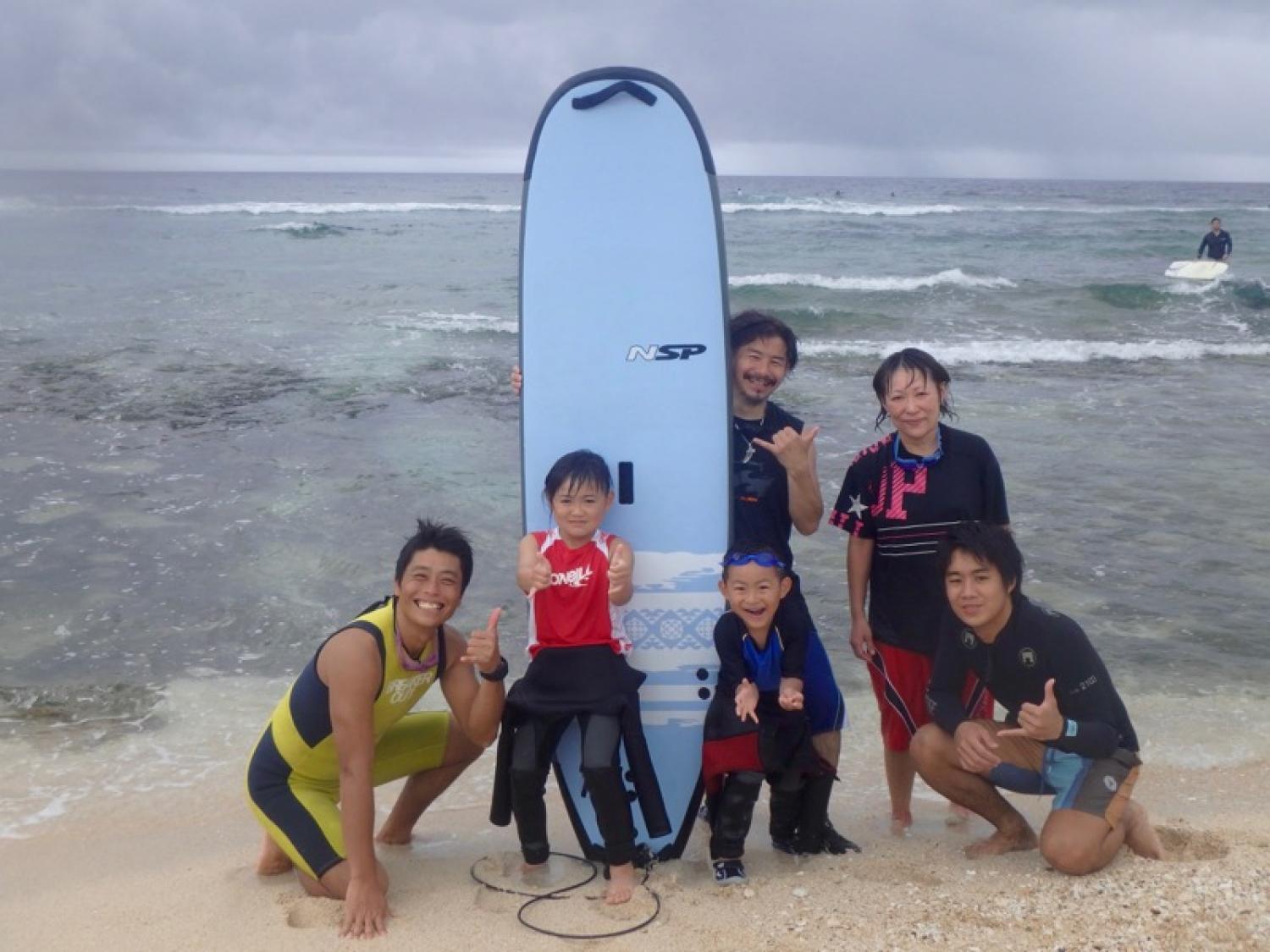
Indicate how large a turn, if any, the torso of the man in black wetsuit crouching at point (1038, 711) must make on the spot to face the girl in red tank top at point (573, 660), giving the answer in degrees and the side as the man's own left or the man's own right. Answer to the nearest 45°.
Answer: approximately 45° to the man's own right

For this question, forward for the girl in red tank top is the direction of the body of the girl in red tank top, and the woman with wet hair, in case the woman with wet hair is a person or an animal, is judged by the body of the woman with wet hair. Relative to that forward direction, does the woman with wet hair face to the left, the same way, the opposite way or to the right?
the same way

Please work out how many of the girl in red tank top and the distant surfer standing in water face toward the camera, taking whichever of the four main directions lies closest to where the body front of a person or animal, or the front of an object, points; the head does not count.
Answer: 2

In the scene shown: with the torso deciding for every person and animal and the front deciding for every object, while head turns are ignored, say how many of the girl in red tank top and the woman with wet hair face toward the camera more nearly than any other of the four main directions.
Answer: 2

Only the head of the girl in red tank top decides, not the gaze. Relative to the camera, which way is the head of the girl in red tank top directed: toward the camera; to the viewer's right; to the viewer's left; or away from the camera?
toward the camera

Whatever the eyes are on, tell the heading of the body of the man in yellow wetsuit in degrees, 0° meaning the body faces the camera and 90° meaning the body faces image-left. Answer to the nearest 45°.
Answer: approximately 315°

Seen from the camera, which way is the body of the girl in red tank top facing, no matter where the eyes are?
toward the camera

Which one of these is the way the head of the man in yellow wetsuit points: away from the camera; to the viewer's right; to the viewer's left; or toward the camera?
toward the camera

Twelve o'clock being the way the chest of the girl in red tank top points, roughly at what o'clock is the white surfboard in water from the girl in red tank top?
The white surfboard in water is roughly at 7 o'clock from the girl in red tank top.

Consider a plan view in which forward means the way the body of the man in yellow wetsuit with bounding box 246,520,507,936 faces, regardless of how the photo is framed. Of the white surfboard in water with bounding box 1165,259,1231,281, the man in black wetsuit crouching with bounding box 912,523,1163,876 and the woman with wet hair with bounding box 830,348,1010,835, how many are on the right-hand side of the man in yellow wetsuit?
0

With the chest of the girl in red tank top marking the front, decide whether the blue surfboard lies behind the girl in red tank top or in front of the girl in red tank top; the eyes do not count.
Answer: behind

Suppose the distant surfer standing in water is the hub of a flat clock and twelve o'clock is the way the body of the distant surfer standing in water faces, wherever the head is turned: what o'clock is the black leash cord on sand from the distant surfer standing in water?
The black leash cord on sand is roughly at 12 o'clock from the distant surfer standing in water.

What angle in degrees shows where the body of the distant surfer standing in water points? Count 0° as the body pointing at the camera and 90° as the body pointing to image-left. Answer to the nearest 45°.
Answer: approximately 0°
